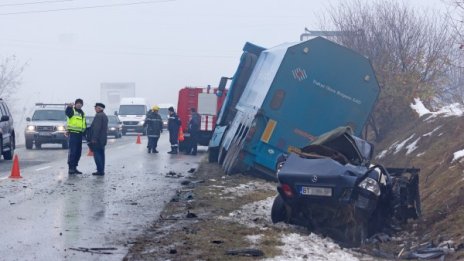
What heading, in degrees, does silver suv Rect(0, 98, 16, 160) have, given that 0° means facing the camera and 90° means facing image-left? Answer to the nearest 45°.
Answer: approximately 45°

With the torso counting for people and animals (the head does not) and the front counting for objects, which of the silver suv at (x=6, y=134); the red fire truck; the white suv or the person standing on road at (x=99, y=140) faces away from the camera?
the red fire truck

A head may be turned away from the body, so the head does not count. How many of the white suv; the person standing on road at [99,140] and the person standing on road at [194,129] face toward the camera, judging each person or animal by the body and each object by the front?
1

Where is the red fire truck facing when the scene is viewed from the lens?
facing away from the viewer

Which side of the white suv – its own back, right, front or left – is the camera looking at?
front
